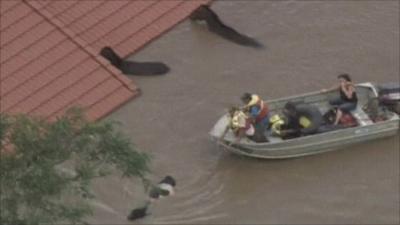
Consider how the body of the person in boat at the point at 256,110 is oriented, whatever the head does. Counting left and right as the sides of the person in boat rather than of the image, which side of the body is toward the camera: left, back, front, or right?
left

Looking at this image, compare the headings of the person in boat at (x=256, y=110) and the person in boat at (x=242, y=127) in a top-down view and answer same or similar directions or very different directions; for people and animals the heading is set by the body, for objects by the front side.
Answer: same or similar directions

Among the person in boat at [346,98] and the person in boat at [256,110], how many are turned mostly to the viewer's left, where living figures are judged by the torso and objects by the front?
2

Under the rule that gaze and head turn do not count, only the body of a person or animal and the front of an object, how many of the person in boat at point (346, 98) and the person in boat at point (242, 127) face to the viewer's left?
2

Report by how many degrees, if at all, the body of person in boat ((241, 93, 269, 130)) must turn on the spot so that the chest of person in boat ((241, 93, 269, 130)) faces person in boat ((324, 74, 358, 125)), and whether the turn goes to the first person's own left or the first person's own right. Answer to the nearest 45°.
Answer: approximately 135° to the first person's own right

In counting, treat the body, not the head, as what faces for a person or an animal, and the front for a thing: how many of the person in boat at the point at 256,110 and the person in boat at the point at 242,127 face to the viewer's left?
2

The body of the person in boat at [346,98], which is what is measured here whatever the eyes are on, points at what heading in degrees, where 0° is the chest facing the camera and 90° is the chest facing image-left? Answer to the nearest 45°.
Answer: approximately 90°

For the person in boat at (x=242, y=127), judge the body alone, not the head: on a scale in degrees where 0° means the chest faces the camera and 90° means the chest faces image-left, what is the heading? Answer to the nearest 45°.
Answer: approximately 90°

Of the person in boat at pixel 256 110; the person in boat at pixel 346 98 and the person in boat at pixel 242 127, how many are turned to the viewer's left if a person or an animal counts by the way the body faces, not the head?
3

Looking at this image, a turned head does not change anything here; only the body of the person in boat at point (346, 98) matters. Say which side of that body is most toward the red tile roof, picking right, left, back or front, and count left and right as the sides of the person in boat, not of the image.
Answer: front

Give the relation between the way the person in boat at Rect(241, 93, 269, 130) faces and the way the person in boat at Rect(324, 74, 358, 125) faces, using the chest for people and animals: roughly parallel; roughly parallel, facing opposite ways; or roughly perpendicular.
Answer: roughly parallel
